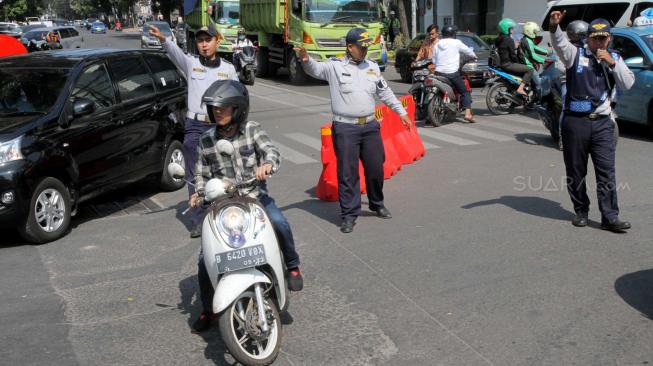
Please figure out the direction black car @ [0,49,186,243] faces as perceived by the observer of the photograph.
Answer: facing the viewer and to the left of the viewer

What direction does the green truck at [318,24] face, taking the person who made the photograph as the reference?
facing the viewer and to the right of the viewer

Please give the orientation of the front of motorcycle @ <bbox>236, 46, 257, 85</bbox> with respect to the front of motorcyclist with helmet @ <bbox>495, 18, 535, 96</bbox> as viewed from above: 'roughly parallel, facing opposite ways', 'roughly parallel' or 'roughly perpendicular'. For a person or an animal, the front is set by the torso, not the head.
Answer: roughly perpendicular

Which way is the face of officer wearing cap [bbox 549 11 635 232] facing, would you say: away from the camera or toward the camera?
toward the camera

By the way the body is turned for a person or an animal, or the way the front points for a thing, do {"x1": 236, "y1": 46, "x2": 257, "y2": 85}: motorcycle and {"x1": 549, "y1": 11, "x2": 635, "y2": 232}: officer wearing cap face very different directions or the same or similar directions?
same or similar directions

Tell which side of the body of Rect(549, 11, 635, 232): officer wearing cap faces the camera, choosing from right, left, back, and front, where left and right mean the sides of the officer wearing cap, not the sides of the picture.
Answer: front

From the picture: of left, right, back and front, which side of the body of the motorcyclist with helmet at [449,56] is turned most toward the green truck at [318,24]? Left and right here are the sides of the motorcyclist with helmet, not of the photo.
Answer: left

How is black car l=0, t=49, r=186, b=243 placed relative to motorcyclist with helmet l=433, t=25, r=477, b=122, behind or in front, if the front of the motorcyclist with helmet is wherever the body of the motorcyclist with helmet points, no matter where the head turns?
behind

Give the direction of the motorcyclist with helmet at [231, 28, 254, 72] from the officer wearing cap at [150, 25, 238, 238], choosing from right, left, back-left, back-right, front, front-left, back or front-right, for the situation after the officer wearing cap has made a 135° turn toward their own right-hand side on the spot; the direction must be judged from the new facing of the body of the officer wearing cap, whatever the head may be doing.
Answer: front-right

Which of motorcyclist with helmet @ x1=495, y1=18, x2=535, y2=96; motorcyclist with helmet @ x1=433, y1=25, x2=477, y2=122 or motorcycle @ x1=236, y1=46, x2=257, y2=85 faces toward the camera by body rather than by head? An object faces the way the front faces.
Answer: the motorcycle

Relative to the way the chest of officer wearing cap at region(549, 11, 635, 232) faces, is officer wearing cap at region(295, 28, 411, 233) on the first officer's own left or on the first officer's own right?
on the first officer's own right

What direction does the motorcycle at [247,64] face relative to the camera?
toward the camera
